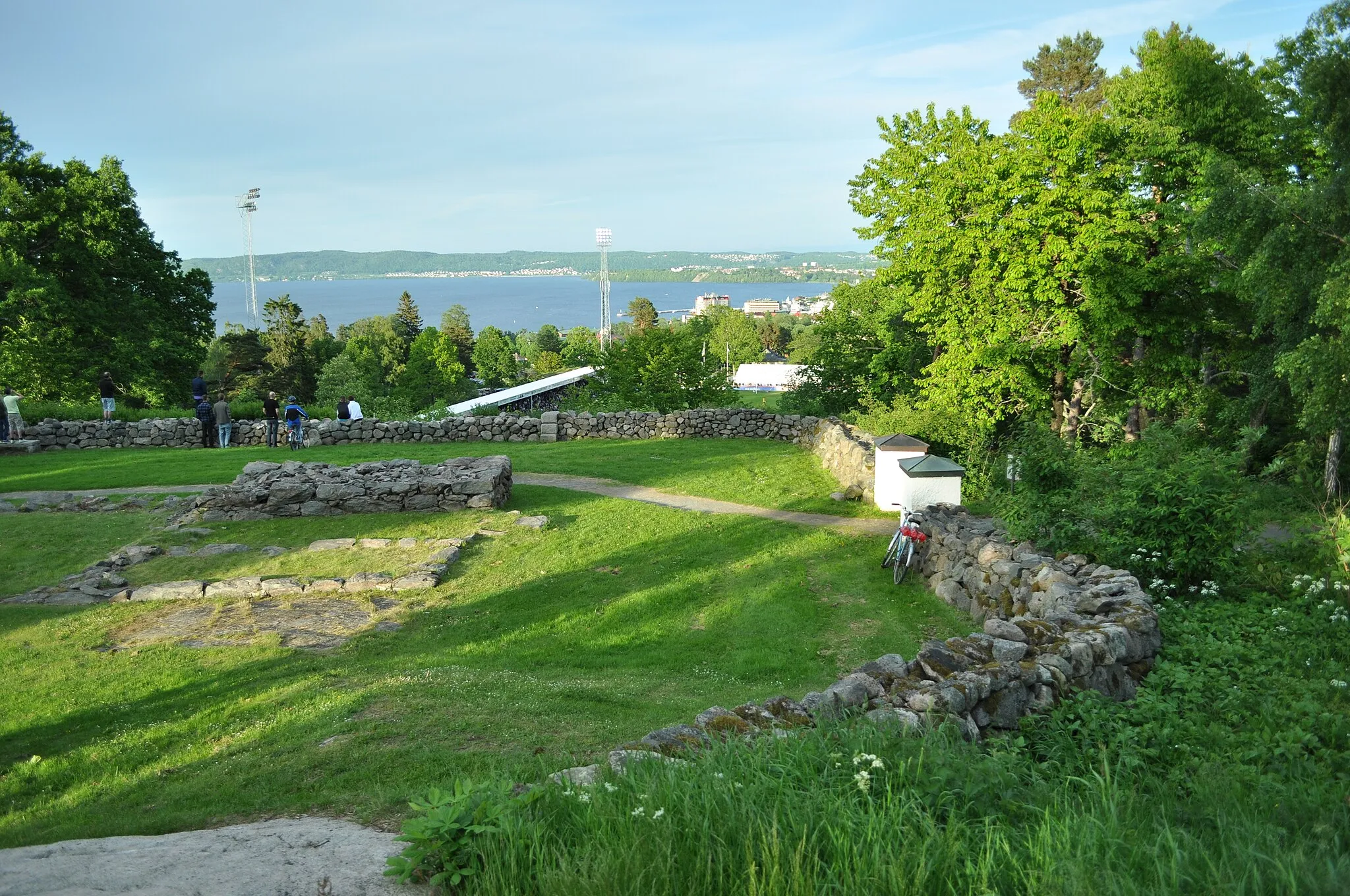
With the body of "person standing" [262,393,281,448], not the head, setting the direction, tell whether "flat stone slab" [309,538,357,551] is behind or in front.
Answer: behind

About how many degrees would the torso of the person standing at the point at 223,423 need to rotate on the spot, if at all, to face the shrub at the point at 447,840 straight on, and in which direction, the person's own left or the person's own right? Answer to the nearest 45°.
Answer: approximately 180°

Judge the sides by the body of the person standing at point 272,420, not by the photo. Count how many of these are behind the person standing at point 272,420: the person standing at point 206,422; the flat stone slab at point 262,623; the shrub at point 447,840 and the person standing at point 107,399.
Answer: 2

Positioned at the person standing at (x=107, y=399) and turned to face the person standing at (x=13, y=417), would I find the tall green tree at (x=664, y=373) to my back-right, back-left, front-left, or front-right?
back-right

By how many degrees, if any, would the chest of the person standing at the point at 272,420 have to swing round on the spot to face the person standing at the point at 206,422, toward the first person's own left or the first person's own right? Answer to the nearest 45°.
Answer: approximately 45° to the first person's own left

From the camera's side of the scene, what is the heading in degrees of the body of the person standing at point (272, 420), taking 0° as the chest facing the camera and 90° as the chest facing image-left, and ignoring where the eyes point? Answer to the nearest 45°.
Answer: approximately 180°

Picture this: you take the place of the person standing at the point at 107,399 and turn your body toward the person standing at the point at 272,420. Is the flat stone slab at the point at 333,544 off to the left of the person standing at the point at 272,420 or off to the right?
right

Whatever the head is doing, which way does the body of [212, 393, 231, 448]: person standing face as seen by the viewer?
away from the camera

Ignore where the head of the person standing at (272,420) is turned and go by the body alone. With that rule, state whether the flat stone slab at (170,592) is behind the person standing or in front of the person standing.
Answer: behind

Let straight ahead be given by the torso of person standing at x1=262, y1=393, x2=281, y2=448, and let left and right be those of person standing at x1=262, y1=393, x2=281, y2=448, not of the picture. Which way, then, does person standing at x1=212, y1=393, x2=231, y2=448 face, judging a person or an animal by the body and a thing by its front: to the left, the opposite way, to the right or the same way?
the same way

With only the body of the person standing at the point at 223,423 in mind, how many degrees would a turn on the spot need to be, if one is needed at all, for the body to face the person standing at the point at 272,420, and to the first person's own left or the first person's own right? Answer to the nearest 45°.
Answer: approximately 135° to the first person's own right

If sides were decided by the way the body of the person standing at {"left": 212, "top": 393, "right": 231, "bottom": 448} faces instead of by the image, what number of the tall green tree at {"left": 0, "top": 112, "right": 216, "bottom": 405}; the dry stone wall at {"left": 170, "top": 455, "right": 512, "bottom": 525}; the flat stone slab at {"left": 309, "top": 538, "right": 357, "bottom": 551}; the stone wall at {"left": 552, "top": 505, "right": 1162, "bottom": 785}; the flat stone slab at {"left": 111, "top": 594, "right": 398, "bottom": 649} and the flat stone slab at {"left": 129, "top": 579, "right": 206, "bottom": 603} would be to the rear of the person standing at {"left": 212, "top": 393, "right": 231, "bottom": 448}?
5

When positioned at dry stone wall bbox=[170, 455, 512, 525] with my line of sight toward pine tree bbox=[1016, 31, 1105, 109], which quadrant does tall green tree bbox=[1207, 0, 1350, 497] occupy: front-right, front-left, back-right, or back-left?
front-right

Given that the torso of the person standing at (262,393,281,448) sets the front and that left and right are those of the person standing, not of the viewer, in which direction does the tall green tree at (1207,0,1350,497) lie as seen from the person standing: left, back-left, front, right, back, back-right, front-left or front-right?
back-right
